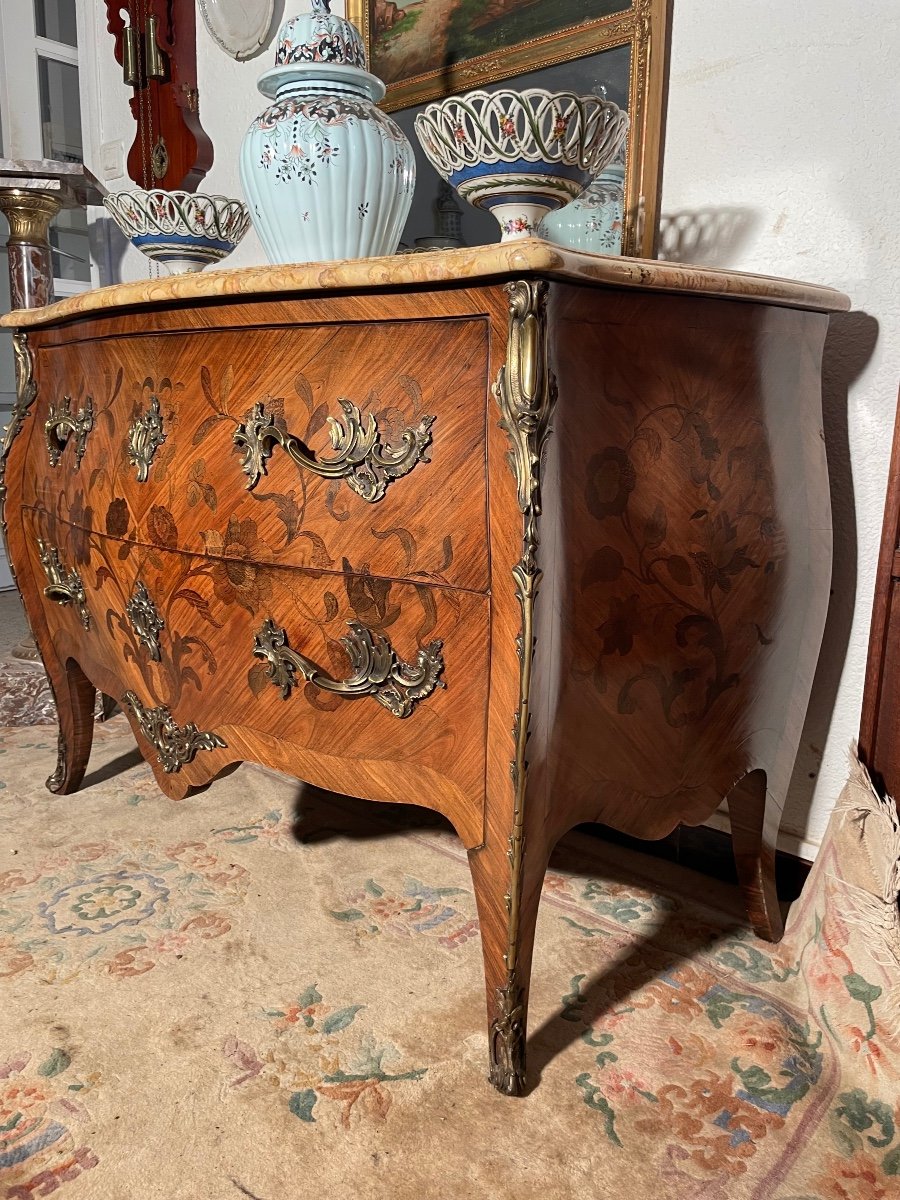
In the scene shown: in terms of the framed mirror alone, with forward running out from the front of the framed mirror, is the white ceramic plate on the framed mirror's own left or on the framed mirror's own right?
on the framed mirror's own right

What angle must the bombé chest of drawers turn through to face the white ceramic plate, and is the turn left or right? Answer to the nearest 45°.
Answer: approximately 135° to its right

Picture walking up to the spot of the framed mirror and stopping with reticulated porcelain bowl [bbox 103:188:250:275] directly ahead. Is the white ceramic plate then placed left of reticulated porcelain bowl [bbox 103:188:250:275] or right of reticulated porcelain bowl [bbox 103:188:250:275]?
right

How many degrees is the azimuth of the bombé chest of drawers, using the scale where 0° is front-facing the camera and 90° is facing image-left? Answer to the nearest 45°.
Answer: approximately 45°

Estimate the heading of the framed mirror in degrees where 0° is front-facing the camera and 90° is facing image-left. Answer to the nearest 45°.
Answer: approximately 45°

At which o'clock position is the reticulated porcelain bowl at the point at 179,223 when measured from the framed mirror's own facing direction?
The reticulated porcelain bowl is roughly at 1 o'clock from the framed mirror.
